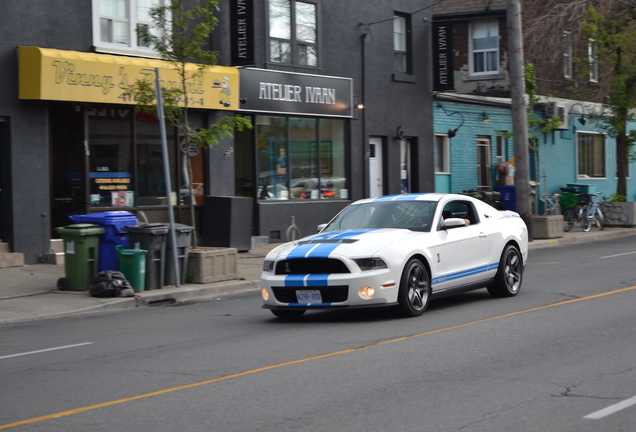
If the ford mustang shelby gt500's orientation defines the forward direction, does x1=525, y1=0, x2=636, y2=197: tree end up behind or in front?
behind

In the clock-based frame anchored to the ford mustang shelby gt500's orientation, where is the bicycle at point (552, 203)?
The bicycle is roughly at 5 o'clock from the ford mustang shelby gt500.

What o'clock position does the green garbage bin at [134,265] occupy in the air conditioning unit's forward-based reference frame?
The green garbage bin is roughly at 2 o'clock from the air conditioning unit.

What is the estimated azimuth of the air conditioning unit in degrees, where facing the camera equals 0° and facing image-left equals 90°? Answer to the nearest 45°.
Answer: approximately 315°

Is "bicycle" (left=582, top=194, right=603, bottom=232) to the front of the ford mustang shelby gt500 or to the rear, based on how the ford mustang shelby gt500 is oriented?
to the rear

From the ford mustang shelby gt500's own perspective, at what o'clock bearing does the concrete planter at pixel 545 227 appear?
The concrete planter is roughly at 5 o'clock from the ford mustang shelby gt500.

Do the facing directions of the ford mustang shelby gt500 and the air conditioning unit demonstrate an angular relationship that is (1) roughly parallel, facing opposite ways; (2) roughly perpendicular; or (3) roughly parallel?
roughly perpendicular

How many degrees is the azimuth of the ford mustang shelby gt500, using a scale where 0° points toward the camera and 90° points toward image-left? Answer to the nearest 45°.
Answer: approximately 45°

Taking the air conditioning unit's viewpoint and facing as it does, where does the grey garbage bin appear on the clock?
The grey garbage bin is roughly at 2 o'clock from the air conditioning unit.

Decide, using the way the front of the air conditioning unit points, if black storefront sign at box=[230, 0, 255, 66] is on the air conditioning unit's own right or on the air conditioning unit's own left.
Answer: on the air conditioning unit's own right

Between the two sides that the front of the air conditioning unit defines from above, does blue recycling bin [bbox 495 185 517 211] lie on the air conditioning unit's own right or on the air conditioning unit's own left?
on the air conditioning unit's own right

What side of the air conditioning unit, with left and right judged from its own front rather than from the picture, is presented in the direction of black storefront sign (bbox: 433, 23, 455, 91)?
right
